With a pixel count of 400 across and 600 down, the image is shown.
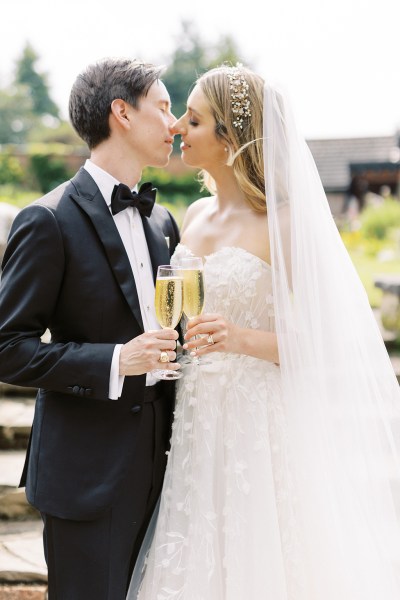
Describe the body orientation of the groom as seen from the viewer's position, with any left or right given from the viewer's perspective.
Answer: facing the viewer and to the right of the viewer

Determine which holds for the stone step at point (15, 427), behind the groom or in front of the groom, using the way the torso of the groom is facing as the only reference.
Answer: behind

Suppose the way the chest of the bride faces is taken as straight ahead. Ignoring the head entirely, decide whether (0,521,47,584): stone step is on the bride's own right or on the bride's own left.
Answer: on the bride's own right

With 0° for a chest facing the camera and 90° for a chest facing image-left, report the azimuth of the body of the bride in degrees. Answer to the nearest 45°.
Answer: approximately 45°

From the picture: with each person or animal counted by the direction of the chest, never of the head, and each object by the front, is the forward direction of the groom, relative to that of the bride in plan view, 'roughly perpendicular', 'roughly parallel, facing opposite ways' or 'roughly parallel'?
roughly perpendicular

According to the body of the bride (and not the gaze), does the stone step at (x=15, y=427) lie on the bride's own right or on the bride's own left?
on the bride's own right

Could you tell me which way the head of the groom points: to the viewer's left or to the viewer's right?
to the viewer's right

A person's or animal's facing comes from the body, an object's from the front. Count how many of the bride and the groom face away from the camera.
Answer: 0

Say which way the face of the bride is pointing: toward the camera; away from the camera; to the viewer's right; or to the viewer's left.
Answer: to the viewer's left
